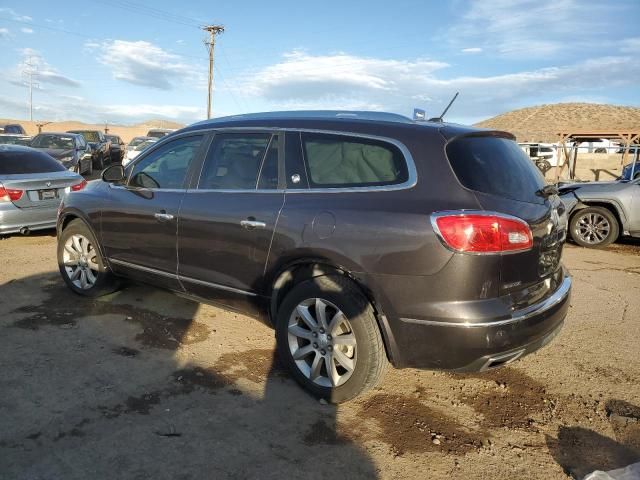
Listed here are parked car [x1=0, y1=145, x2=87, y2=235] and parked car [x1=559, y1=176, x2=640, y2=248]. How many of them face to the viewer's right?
0

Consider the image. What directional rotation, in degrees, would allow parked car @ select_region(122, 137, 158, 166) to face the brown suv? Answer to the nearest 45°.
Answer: approximately 45° to its left

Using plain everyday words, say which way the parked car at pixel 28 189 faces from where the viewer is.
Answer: facing away from the viewer and to the left of the viewer

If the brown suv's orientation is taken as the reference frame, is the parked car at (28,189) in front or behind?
in front

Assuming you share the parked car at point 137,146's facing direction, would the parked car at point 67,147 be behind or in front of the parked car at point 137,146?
in front

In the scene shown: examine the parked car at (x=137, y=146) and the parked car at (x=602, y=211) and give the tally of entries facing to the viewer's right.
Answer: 0

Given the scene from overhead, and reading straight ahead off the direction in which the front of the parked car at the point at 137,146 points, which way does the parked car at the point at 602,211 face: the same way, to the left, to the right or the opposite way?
to the right

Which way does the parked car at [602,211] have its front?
to the viewer's left

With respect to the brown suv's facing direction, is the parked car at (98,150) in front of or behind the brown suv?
in front

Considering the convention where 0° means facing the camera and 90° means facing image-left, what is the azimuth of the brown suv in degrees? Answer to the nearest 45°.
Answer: approximately 135°
